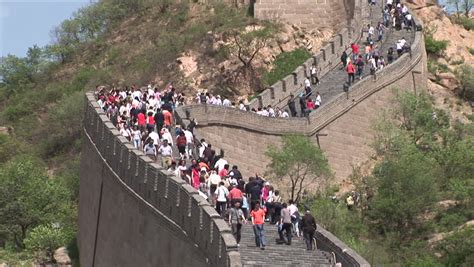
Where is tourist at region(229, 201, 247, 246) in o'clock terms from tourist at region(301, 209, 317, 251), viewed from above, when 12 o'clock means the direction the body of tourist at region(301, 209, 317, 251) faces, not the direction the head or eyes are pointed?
tourist at region(229, 201, 247, 246) is roughly at 9 o'clock from tourist at region(301, 209, 317, 251).

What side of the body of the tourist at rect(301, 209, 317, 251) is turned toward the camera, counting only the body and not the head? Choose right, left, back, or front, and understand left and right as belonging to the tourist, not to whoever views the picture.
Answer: back
